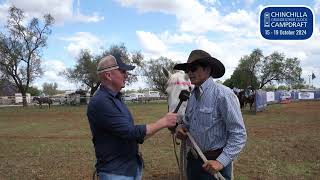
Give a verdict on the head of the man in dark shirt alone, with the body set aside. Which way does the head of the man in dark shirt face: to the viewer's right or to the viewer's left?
to the viewer's right

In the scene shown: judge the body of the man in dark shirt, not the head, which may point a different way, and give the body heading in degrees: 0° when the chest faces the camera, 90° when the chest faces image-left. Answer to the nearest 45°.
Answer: approximately 270°
